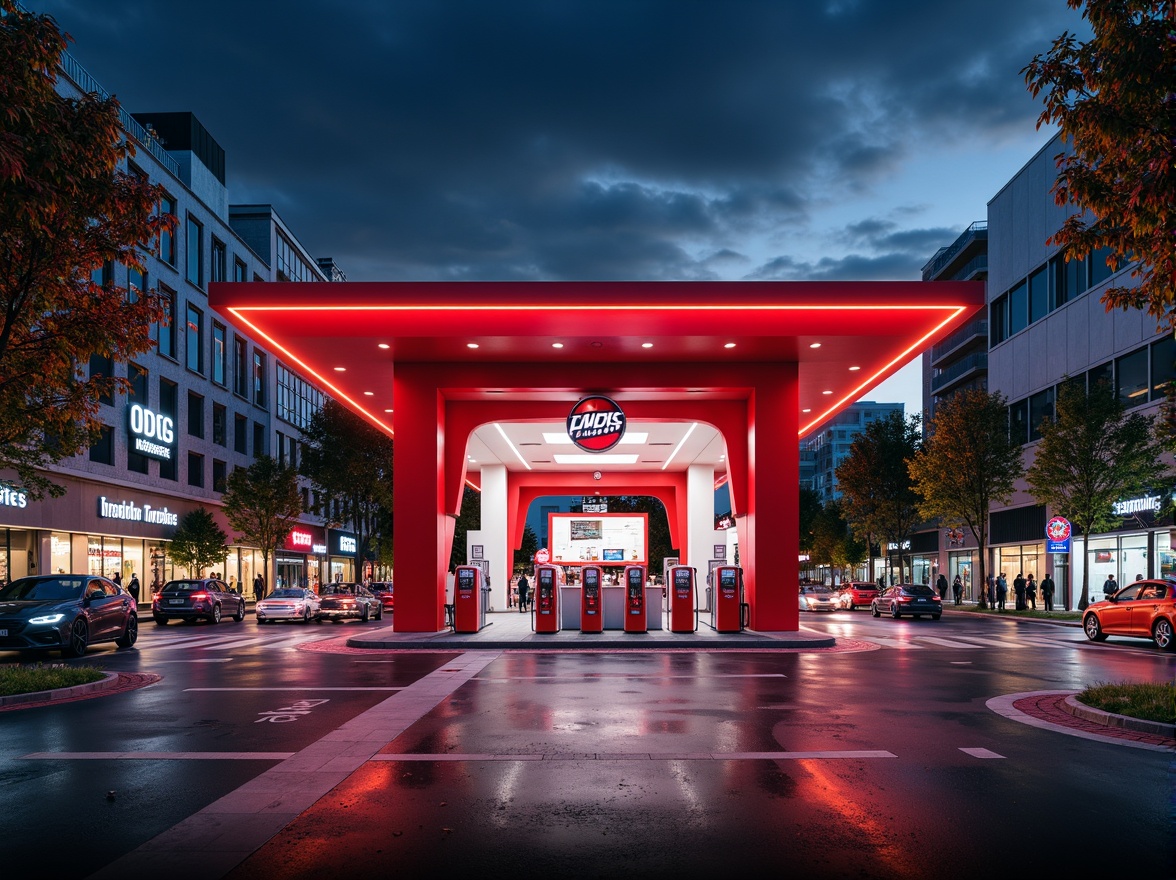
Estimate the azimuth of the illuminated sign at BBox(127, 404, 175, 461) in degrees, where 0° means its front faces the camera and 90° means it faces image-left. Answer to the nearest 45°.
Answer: approximately 315°

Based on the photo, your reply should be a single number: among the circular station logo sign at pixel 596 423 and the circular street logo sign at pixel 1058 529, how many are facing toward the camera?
2

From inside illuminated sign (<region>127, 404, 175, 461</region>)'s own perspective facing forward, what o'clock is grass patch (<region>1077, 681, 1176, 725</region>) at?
The grass patch is roughly at 1 o'clock from the illuminated sign.

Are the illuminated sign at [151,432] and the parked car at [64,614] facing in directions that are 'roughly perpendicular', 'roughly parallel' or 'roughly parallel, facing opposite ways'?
roughly perpendicular

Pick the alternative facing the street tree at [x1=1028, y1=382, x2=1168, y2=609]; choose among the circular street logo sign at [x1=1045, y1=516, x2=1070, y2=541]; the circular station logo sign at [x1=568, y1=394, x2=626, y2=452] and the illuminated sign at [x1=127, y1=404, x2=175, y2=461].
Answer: the illuminated sign
